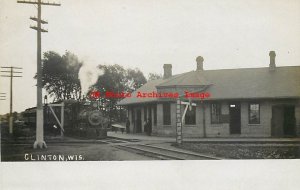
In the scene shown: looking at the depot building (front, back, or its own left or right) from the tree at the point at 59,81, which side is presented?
right

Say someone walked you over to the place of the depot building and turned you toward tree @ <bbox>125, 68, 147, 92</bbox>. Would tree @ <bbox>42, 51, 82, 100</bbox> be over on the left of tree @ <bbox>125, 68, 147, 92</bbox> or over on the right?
left

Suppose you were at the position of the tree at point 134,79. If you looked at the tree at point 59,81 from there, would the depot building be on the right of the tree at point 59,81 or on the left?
left

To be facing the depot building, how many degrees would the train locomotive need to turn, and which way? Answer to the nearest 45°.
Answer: approximately 45° to its left

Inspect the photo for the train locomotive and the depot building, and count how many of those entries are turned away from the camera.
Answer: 0

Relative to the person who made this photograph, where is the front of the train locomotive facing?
facing the viewer and to the right of the viewer

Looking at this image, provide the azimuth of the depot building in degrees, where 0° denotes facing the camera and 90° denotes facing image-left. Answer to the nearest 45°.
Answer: approximately 0°

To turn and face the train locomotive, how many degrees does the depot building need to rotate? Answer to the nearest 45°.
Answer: approximately 90° to its right

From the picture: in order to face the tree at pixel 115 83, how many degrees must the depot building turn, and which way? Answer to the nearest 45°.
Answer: approximately 135° to its right

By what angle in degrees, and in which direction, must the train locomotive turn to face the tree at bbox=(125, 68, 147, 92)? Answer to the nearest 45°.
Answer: approximately 135° to its left

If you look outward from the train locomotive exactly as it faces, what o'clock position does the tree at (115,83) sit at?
The tree is roughly at 8 o'clock from the train locomotive.
